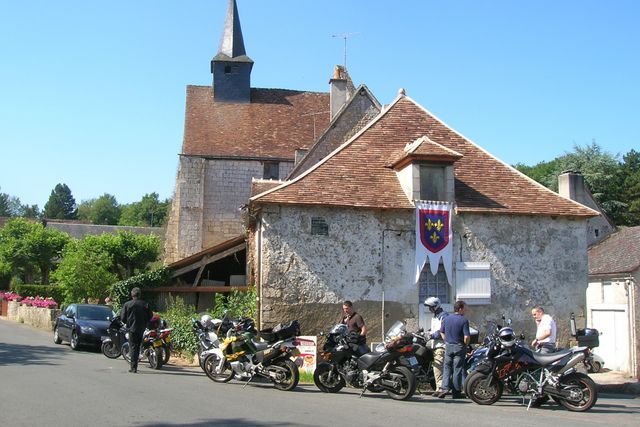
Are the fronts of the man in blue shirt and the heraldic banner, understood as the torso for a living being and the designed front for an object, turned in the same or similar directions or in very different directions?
very different directions

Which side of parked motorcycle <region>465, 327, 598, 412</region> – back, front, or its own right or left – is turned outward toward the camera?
left

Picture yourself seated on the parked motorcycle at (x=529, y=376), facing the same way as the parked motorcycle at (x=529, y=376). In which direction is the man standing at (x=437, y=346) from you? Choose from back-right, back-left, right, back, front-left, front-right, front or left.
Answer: front-right

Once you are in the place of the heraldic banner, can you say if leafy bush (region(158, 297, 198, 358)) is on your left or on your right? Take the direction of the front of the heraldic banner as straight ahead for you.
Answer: on your right

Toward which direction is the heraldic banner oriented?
toward the camera

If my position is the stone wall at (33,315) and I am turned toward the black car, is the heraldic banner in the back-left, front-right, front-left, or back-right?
front-left

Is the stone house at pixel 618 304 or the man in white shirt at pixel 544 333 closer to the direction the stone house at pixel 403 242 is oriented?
the man in white shirt

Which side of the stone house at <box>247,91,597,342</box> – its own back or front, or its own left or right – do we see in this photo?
front

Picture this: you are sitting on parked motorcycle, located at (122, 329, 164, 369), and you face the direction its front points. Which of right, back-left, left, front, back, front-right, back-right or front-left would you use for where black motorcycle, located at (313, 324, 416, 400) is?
back

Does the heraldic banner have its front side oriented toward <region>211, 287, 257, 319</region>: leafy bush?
no

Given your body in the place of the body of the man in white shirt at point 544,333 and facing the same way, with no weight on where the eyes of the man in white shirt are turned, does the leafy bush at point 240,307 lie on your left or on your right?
on your right

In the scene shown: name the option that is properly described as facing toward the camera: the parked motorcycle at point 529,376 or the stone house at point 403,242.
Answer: the stone house

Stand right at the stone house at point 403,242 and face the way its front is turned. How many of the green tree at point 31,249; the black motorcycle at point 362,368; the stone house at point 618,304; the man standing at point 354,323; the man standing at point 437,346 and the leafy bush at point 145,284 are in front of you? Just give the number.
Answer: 3

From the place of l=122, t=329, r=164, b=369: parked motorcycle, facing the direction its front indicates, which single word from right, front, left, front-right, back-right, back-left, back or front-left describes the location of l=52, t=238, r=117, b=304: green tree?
front-right
